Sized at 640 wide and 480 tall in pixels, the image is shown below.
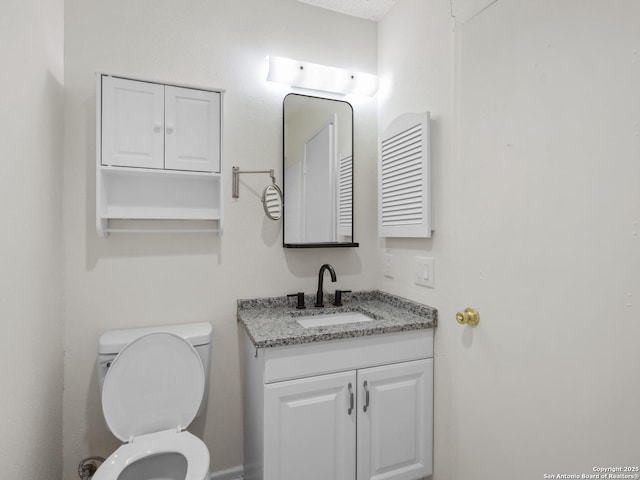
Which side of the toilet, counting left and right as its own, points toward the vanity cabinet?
left

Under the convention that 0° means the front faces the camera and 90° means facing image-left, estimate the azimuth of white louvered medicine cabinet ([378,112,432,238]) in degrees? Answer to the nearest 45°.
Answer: approximately 45°

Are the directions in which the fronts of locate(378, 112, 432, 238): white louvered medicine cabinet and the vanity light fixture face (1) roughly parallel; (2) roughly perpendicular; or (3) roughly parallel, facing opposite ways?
roughly perpendicular

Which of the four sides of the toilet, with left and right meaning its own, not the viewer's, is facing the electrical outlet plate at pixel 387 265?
left

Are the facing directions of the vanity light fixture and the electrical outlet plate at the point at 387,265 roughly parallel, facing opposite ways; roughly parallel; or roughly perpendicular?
roughly perpendicular

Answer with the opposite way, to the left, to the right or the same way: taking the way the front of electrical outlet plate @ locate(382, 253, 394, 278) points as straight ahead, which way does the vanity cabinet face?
to the left

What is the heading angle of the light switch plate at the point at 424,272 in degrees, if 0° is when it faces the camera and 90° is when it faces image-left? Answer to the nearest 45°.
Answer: approximately 45°
